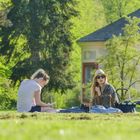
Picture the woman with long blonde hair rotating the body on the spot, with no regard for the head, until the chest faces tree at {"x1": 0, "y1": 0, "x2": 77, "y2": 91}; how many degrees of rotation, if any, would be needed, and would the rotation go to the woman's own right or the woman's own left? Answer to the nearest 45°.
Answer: approximately 135° to the woman's own right

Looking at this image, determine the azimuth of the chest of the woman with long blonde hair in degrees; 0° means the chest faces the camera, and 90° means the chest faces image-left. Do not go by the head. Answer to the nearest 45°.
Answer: approximately 45°
